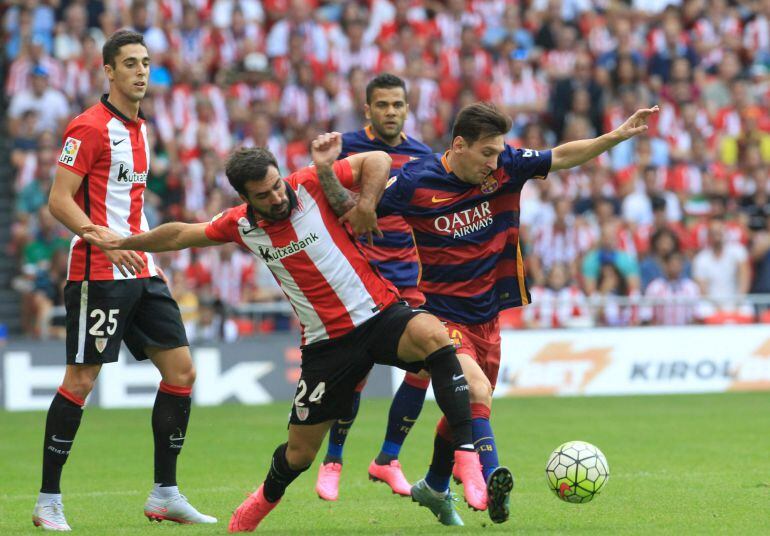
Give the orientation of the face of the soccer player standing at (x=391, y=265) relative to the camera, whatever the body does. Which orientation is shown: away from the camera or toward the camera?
toward the camera

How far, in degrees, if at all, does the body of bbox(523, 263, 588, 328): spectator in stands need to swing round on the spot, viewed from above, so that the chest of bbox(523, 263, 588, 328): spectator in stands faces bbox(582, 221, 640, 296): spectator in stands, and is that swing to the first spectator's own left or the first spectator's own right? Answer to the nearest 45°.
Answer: approximately 135° to the first spectator's own left

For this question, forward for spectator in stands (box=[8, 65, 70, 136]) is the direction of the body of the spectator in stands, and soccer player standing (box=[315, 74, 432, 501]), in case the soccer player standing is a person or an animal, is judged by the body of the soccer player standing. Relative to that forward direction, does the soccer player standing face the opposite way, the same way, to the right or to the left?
the same way

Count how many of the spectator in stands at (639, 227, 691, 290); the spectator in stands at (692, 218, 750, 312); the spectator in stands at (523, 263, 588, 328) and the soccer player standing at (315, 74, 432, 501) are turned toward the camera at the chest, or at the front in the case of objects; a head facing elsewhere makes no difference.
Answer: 4

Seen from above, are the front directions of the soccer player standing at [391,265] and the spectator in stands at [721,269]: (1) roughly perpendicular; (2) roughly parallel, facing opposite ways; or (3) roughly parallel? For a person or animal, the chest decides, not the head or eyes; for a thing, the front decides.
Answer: roughly parallel

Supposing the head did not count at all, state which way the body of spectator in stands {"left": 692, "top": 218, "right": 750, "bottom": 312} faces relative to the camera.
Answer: toward the camera

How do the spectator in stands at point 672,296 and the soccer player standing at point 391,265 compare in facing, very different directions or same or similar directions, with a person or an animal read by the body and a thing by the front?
same or similar directions

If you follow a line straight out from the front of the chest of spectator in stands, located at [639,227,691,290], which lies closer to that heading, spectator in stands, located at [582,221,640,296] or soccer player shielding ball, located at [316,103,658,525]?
the soccer player shielding ball

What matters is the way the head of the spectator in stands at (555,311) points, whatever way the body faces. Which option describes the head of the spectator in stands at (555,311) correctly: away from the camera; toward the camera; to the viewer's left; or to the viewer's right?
toward the camera

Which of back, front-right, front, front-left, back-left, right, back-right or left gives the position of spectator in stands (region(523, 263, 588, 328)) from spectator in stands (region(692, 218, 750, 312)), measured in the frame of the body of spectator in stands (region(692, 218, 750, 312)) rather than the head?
front-right

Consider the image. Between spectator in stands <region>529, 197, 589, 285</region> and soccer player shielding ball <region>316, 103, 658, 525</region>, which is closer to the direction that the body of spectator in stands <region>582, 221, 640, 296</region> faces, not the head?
the soccer player shielding ball

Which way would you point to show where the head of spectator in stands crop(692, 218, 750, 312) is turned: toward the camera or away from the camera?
toward the camera

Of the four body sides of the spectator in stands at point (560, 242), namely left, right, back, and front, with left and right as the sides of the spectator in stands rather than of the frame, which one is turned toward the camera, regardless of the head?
front

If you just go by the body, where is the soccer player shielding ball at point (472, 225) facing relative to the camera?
toward the camera
